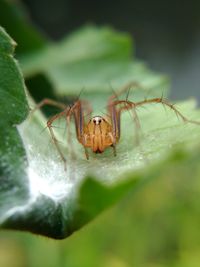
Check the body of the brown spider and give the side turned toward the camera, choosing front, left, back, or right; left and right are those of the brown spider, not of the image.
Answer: front
